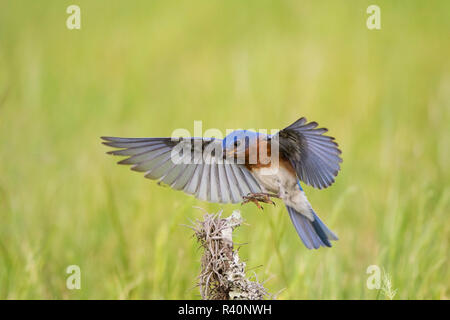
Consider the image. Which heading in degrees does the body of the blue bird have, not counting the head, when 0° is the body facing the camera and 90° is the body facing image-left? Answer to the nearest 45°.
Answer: approximately 45°
